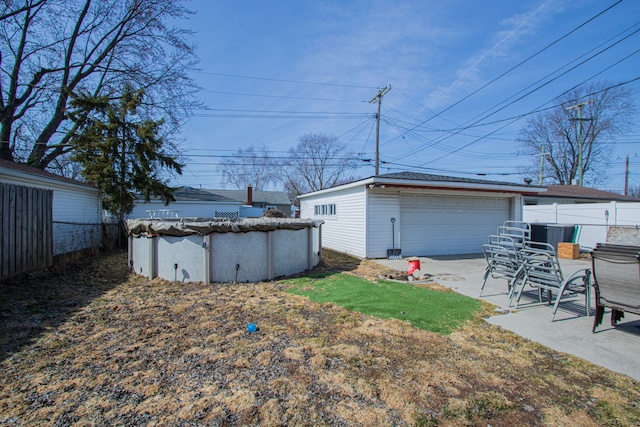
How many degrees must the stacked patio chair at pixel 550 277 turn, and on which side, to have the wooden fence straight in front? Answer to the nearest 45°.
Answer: approximately 180°

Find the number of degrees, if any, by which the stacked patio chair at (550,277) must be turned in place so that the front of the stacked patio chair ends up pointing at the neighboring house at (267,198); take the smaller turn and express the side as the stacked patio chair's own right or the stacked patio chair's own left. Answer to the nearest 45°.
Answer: approximately 90° to the stacked patio chair's own left

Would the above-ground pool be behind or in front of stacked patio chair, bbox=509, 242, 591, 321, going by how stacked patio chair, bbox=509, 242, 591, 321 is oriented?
behind

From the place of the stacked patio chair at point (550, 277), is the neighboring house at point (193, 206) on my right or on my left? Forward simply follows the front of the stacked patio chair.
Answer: on my left

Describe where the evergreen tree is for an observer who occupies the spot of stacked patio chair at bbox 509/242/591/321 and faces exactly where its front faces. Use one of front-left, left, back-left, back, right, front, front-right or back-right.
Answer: back-left
